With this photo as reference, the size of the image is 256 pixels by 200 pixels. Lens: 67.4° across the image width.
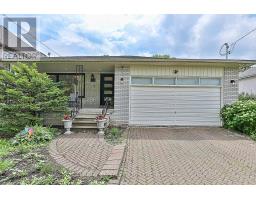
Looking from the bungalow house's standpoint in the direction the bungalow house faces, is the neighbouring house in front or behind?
behind

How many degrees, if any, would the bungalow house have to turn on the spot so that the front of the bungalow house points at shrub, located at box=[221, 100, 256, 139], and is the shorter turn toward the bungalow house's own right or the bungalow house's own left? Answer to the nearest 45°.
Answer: approximately 45° to the bungalow house's own left

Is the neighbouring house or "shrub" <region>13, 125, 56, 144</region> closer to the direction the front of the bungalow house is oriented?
the shrub

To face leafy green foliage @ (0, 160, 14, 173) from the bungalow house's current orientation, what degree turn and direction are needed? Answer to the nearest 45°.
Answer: approximately 45° to its right

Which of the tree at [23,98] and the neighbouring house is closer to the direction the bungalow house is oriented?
the tree

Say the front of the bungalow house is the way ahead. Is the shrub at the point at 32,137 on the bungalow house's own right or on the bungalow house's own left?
on the bungalow house's own right

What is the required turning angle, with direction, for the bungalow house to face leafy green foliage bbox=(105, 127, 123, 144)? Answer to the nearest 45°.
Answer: approximately 45° to its right

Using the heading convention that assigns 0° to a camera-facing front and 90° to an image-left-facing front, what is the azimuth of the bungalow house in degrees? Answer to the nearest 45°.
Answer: approximately 0°

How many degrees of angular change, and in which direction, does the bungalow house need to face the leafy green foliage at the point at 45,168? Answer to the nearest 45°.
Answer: approximately 45° to its right

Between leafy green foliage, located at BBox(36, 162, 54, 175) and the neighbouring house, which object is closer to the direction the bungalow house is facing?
the leafy green foliage

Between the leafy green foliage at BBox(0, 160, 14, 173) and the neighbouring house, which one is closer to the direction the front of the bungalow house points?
the leafy green foliage

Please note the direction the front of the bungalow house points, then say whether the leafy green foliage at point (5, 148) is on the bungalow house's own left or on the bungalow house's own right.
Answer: on the bungalow house's own right
